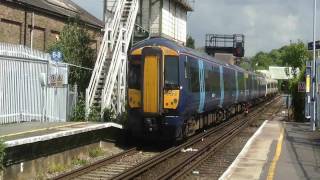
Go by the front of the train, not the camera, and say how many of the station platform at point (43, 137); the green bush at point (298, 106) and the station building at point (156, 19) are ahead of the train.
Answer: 1

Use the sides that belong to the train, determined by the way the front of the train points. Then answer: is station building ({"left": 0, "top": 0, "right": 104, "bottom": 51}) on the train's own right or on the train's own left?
on the train's own right

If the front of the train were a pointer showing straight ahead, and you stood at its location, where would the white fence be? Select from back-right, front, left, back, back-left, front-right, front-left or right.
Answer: front-right

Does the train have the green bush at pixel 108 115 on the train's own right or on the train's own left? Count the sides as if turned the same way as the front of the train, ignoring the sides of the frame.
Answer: on the train's own right

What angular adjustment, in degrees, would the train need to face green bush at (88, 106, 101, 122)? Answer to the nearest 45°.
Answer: approximately 90° to its right
